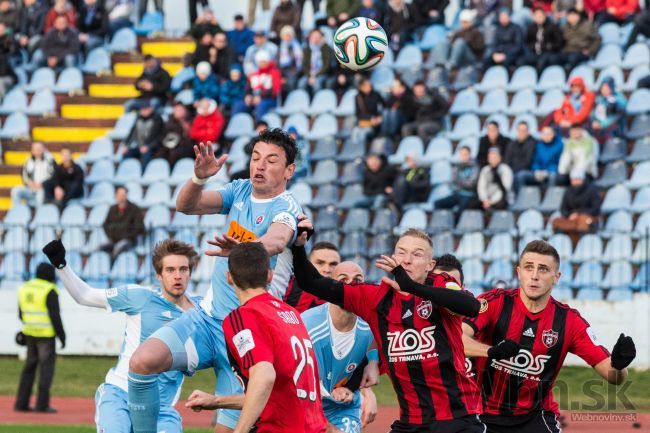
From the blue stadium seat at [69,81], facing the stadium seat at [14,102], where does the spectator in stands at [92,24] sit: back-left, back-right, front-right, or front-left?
back-right

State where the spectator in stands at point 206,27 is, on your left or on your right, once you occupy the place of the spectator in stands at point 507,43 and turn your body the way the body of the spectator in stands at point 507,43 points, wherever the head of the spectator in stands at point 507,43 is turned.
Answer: on your right

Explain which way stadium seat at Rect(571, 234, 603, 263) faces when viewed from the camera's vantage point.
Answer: facing the viewer and to the left of the viewer

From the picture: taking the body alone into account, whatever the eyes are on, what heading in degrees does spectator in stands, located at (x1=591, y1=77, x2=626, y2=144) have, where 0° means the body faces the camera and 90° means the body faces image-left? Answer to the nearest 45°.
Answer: approximately 45°

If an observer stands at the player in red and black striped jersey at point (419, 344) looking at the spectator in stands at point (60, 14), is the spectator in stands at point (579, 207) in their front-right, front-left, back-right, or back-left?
front-right

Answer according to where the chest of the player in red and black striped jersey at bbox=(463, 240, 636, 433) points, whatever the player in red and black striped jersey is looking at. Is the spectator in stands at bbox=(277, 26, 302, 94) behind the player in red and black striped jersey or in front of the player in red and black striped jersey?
behind

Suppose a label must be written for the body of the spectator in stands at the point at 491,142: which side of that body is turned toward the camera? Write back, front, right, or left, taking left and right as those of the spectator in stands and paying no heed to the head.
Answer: front

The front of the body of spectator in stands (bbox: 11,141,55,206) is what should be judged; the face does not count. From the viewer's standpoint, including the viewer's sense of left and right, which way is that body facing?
facing the viewer

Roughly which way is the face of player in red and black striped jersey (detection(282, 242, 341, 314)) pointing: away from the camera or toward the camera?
toward the camera

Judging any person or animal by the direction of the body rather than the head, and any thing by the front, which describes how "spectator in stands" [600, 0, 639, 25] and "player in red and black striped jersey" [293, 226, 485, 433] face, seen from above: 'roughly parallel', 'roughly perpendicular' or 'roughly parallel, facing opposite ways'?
roughly parallel

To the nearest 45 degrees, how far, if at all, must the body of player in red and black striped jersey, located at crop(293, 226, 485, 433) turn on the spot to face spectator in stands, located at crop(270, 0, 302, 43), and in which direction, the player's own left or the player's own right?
approximately 180°

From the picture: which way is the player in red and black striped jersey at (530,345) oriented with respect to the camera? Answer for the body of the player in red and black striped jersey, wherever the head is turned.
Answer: toward the camera

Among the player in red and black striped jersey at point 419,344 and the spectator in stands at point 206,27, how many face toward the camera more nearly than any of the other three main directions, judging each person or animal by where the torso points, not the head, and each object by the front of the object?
2

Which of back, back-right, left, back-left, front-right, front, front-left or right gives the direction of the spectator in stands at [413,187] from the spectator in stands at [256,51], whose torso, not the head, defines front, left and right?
front-left

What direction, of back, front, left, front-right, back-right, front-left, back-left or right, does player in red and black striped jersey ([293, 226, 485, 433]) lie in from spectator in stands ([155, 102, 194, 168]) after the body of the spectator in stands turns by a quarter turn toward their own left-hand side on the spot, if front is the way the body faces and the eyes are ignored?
front-right

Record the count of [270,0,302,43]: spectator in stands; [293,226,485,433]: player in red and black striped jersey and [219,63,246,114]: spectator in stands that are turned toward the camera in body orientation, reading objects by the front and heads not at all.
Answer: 3

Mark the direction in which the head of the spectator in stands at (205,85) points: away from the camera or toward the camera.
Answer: toward the camera
